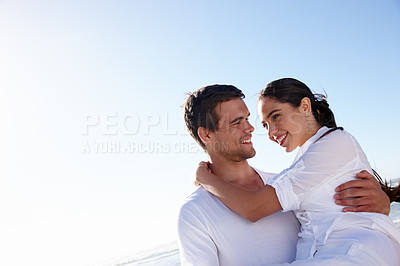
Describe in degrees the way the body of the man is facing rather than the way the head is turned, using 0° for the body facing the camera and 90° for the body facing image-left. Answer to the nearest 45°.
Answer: approximately 315°

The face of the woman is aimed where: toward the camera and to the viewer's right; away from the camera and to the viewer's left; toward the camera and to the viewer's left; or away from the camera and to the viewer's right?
toward the camera and to the viewer's left
